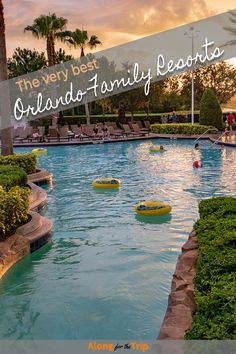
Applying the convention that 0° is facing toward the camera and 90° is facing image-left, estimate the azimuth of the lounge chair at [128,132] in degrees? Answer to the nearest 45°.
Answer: approximately 315°

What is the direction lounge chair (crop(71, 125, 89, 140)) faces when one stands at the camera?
facing the viewer and to the right of the viewer

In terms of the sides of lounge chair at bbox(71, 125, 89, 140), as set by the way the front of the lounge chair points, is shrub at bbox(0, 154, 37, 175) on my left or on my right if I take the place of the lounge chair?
on my right

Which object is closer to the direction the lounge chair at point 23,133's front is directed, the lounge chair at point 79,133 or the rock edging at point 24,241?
the rock edging

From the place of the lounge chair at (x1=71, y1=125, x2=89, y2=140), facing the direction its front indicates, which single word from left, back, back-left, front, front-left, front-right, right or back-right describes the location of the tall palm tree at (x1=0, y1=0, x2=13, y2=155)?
front-right

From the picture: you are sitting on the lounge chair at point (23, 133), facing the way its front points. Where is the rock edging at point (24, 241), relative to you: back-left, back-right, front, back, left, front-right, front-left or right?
front-left

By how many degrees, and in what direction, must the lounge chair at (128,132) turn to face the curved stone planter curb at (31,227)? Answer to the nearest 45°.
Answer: approximately 45° to its right

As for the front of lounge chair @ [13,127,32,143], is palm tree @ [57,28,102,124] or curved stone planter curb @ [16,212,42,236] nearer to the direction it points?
the curved stone planter curb

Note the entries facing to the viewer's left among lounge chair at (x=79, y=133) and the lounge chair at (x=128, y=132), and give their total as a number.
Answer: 0

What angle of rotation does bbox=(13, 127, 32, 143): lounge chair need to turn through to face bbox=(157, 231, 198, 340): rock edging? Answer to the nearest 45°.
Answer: approximately 45° to its left

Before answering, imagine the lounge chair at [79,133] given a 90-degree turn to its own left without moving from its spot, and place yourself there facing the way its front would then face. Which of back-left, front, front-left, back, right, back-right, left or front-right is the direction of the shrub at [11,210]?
back-right

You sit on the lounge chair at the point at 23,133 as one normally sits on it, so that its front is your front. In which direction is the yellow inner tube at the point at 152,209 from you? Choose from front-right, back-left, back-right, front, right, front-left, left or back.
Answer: front-left
